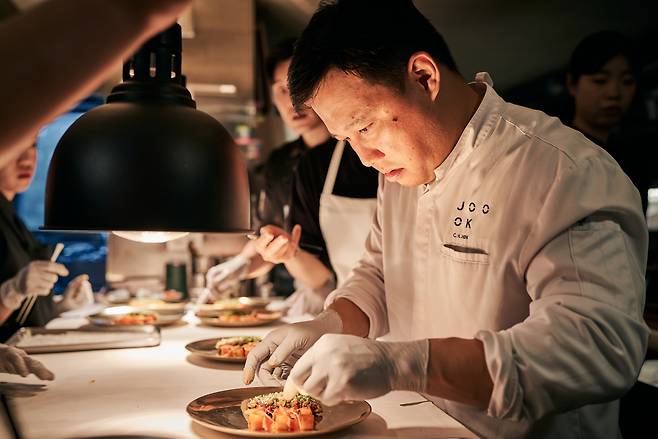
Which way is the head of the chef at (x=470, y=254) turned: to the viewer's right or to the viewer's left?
to the viewer's left

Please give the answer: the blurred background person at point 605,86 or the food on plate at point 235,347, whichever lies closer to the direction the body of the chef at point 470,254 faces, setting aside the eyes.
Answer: the food on plate

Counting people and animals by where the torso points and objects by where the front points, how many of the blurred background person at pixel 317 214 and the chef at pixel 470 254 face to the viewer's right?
0

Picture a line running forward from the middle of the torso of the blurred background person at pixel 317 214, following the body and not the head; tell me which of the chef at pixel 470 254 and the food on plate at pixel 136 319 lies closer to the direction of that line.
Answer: the food on plate

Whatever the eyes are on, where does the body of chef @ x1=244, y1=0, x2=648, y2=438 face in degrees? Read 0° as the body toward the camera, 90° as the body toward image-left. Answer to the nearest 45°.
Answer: approximately 45°

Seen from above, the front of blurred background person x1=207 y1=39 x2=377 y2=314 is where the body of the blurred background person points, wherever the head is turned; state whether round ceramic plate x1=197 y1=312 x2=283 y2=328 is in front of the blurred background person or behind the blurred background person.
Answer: in front

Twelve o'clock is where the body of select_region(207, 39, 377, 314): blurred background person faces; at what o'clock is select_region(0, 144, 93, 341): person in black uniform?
The person in black uniform is roughly at 2 o'clock from the blurred background person.

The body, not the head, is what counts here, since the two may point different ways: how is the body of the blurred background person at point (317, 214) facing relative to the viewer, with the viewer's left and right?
facing the viewer and to the left of the viewer

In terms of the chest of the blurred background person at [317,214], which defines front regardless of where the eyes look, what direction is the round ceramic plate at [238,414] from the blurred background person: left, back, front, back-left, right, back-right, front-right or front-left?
front-left

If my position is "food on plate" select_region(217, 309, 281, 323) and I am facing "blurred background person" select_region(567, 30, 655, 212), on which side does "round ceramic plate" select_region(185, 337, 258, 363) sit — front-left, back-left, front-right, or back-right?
back-right
